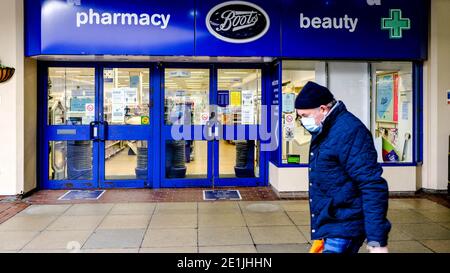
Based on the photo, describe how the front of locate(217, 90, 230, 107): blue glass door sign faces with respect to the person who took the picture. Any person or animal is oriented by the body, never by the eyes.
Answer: facing the viewer

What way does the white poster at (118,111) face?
toward the camera

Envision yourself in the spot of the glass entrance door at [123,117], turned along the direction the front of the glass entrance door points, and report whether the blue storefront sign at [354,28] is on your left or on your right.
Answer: on your left

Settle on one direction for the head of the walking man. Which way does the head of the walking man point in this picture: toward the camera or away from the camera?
toward the camera

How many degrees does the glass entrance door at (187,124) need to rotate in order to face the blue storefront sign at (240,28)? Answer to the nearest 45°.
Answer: approximately 45° to its left

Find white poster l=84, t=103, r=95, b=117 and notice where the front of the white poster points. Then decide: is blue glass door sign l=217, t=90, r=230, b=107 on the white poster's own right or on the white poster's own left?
on the white poster's own left

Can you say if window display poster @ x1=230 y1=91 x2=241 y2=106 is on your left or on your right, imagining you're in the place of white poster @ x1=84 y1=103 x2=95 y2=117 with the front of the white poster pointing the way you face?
on your left

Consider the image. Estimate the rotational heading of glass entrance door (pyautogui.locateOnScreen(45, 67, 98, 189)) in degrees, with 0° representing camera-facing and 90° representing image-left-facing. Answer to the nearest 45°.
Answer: approximately 0°

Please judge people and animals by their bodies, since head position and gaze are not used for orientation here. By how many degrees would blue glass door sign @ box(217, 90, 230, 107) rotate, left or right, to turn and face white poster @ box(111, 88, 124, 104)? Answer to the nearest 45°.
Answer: approximately 90° to its right

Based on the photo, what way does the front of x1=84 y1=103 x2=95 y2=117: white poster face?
toward the camera

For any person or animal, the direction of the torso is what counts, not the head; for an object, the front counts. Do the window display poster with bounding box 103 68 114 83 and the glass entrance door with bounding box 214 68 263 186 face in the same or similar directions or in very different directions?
same or similar directions
